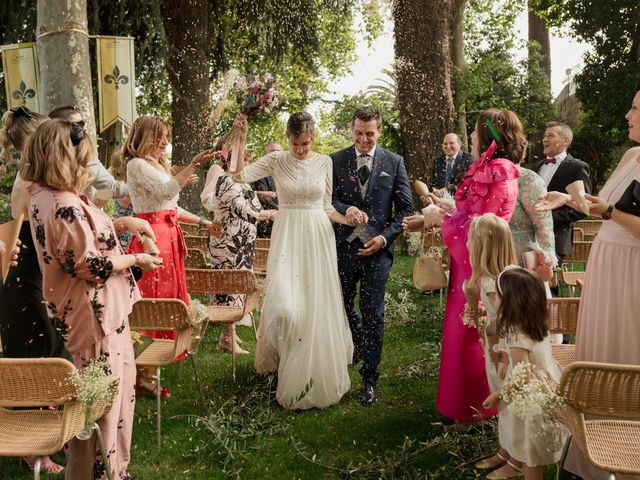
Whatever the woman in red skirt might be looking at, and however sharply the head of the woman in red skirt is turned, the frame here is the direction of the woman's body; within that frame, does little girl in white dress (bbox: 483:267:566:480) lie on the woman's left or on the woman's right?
on the woman's right

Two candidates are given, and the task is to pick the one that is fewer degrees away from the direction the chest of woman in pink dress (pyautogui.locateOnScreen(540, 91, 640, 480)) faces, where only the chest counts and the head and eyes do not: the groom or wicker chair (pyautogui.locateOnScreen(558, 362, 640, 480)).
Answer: the groom

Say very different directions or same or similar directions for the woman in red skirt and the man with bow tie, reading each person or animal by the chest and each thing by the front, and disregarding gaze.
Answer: very different directions

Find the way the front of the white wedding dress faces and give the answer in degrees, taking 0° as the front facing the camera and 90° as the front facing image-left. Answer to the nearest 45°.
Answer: approximately 0°

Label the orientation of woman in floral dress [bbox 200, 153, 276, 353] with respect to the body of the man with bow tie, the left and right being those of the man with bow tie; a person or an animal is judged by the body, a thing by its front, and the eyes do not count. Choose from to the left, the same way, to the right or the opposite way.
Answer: the opposite way

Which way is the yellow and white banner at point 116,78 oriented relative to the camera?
toward the camera

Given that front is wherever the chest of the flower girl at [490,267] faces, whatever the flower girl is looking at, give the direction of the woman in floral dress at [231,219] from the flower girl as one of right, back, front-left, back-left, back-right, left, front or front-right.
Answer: front-right

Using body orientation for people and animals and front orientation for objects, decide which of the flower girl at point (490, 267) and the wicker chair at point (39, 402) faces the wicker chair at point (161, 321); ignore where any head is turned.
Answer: the flower girl

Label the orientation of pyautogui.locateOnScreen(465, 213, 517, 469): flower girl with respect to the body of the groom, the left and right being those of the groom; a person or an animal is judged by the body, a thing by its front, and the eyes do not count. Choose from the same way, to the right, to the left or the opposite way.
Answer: to the right

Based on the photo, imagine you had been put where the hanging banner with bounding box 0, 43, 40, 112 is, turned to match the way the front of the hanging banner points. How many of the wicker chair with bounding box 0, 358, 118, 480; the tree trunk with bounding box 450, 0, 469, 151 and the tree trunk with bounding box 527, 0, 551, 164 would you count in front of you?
1

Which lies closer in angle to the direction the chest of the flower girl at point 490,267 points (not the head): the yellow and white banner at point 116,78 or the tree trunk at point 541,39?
the yellow and white banner

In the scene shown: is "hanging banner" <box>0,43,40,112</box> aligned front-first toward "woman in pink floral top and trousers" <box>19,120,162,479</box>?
yes

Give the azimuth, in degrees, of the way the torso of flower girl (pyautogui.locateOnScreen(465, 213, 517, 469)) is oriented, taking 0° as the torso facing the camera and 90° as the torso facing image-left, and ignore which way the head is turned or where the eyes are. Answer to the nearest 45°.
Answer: approximately 90°

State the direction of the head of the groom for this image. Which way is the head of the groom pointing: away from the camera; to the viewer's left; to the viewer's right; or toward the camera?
toward the camera

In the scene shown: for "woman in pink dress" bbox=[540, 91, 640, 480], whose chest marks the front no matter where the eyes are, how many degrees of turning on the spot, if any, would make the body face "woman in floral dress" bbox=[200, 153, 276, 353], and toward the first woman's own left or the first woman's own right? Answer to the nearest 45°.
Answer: approximately 45° to the first woman's own right

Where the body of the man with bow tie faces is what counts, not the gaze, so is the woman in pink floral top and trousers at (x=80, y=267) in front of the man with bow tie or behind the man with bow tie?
in front

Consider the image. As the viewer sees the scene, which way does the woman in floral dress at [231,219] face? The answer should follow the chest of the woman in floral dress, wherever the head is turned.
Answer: to the viewer's right
